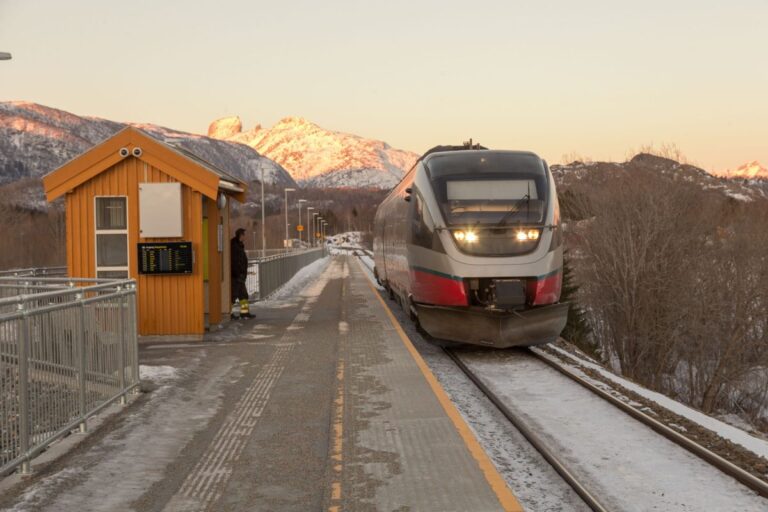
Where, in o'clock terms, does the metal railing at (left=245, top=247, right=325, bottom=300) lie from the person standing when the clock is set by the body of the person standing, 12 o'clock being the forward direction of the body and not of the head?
The metal railing is roughly at 9 o'clock from the person standing.

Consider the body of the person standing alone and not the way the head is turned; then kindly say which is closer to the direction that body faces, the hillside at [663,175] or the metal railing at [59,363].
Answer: the hillside

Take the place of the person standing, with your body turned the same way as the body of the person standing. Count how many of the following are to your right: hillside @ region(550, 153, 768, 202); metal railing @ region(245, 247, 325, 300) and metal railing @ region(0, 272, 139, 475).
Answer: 1

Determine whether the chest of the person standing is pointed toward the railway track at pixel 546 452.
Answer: no

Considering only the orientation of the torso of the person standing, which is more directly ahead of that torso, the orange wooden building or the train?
the train

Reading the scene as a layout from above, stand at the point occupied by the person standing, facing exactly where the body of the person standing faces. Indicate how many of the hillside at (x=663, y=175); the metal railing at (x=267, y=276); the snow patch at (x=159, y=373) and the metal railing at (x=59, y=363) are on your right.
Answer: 2

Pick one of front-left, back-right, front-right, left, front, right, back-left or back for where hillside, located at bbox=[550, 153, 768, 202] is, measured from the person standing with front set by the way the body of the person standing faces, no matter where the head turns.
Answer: front-left

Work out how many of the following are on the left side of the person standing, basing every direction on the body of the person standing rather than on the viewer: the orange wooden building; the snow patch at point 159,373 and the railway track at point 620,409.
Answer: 0

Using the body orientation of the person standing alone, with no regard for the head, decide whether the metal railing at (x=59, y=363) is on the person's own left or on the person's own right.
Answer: on the person's own right

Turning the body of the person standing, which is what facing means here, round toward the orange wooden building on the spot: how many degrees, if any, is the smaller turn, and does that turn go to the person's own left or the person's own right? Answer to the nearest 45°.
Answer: approximately 135° to the person's own right

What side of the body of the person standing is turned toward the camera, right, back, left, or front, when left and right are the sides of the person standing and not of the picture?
right

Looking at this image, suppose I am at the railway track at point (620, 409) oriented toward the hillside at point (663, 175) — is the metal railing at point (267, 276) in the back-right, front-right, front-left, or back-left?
front-left
